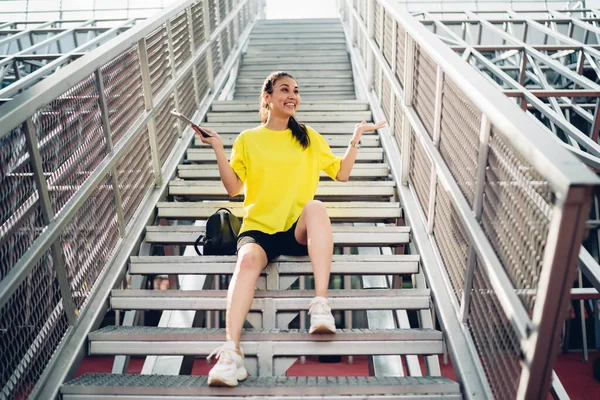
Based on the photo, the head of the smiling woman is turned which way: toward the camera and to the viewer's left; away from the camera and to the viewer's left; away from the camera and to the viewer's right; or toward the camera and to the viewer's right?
toward the camera and to the viewer's right

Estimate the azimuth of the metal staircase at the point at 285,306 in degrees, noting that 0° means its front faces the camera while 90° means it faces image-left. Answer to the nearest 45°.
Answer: approximately 0°

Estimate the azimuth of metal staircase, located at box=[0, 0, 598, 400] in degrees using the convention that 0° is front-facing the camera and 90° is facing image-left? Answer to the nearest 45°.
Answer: approximately 0°
